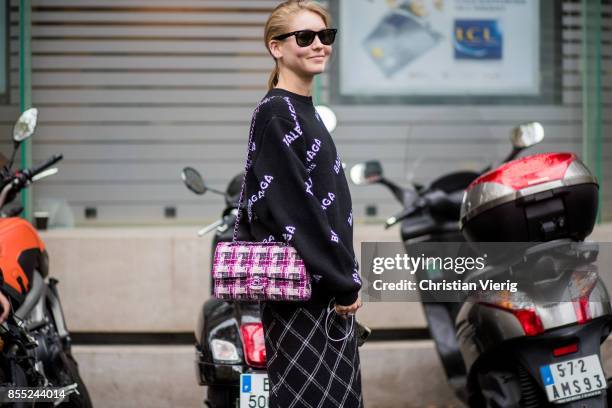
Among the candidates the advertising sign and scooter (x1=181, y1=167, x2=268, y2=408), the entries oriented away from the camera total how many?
1

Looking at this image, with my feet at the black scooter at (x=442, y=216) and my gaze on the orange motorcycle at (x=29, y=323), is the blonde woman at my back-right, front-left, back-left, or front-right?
front-left

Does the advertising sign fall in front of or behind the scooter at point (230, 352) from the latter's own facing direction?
in front

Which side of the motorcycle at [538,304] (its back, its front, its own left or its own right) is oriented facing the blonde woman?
left

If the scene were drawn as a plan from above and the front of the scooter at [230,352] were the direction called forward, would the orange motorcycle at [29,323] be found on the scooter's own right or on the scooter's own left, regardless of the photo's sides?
on the scooter's own left

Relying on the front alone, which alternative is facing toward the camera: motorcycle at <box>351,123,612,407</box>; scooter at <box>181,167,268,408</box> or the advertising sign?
the advertising sign

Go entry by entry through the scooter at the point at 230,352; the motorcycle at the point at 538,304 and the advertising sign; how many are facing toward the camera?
1

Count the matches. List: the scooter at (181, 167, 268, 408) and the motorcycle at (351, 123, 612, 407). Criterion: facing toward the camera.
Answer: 0

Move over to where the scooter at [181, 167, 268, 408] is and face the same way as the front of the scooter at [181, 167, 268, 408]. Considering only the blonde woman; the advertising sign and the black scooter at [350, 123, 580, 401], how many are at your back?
1

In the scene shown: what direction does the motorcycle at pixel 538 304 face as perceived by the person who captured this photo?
facing away from the viewer and to the left of the viewer

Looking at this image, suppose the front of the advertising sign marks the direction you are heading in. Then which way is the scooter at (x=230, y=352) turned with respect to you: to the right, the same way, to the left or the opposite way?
the opposite way

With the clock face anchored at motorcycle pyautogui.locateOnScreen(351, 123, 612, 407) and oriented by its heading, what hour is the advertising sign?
The advertising sign is roughly at 1 o'clock from the motorcycle.

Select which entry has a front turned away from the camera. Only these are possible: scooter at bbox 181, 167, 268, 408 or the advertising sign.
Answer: the scooter

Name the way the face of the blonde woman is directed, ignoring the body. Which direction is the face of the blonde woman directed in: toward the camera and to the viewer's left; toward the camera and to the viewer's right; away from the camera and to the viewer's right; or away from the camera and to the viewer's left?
toward the camera and to the viewer's right

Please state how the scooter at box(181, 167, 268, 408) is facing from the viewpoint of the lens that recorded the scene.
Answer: facing away from the viewer

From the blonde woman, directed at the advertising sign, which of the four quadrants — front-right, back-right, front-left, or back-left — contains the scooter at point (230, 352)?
front-left

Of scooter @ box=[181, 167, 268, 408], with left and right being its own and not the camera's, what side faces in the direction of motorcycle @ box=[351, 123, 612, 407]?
right

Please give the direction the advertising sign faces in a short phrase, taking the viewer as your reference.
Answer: facing the viewer

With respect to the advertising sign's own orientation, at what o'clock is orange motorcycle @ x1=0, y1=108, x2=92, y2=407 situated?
The orange motorcycle is roughly at 1 o'clock from the advertising sign.
